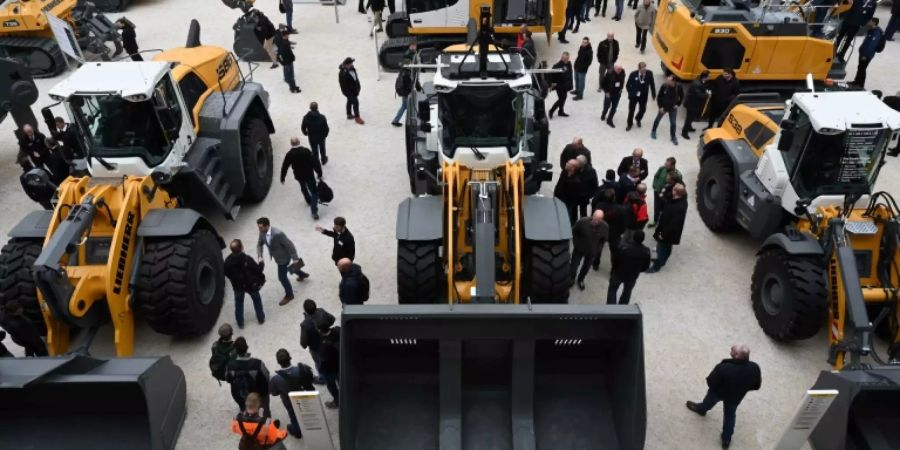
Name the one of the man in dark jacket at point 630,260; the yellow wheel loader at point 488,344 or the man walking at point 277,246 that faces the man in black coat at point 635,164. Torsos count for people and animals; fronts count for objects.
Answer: the man in dark jacket

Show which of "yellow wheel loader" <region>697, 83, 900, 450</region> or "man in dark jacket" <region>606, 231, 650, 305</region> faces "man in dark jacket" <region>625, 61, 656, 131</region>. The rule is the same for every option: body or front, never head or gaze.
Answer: "man in dark jacket" <region>606, 231, 650, 305</region>

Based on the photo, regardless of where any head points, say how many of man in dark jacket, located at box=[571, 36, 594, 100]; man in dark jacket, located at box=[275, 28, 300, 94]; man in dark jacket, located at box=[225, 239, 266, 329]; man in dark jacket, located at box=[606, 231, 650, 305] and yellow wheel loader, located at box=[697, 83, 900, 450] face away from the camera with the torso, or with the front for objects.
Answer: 2

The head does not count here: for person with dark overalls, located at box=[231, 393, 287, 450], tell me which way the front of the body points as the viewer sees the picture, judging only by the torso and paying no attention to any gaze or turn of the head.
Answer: away from the camera

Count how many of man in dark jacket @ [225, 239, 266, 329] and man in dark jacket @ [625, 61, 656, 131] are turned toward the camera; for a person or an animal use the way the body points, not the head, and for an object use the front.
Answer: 1

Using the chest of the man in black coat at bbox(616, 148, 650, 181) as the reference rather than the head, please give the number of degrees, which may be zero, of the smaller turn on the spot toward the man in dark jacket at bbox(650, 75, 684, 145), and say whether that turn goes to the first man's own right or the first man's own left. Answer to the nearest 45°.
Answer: approximately 180°

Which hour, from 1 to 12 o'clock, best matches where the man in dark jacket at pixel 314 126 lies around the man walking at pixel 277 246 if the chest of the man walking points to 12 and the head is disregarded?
The man in dark jacket is roughly at 5 o'clock from the man walking.

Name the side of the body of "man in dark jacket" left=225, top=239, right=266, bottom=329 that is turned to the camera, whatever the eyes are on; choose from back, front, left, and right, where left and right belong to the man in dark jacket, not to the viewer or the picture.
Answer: back

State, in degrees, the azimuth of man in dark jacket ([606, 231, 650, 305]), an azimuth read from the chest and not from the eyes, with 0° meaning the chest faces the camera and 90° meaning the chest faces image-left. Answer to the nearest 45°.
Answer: approximately 180°

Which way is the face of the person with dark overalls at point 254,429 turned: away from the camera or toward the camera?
away from the camera

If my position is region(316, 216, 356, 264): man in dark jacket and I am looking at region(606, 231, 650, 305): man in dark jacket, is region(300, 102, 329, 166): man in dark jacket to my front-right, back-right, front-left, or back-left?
back-left
